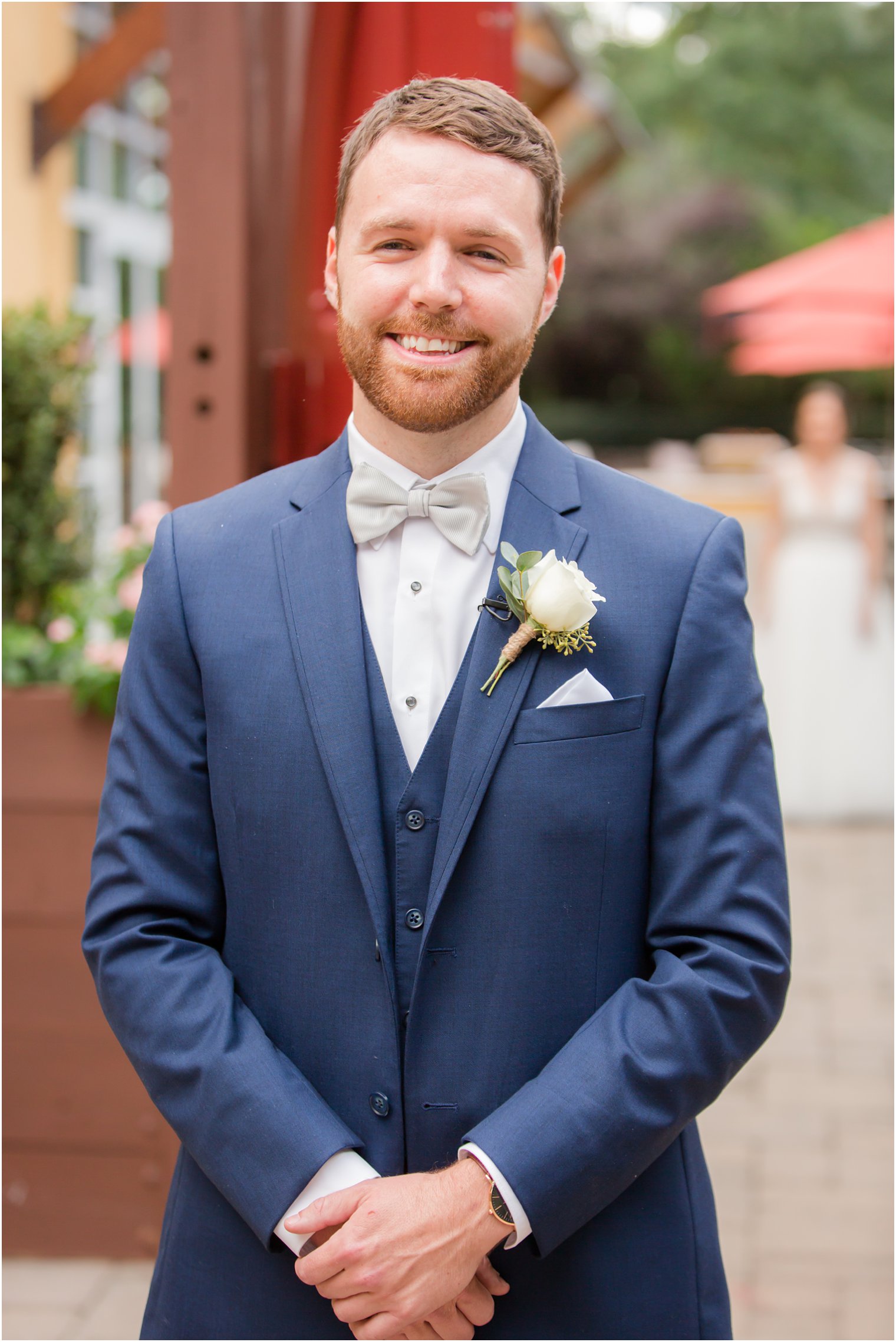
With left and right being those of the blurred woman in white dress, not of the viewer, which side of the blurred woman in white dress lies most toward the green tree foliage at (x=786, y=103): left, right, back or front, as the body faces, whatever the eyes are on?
back

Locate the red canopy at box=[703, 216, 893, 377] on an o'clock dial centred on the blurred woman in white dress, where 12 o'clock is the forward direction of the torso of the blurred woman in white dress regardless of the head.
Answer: The red canopy is roughly at 6 o'clock from the blurred woman in white dress.

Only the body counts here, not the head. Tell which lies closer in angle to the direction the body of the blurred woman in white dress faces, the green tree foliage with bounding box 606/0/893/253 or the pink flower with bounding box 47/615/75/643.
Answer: the pink flower

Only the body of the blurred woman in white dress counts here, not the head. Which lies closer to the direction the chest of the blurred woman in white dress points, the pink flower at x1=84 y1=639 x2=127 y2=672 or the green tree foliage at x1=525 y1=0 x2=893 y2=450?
the pink flower

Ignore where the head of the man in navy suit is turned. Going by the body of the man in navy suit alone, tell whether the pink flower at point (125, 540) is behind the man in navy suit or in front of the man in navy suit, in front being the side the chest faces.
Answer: behind

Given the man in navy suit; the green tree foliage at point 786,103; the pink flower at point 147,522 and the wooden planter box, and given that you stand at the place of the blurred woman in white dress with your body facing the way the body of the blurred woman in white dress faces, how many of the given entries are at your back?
1

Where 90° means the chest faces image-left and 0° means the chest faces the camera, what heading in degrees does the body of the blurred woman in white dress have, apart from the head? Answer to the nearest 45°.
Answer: approximately 0°

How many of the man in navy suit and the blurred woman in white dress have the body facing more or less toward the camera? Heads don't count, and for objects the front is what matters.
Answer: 2
